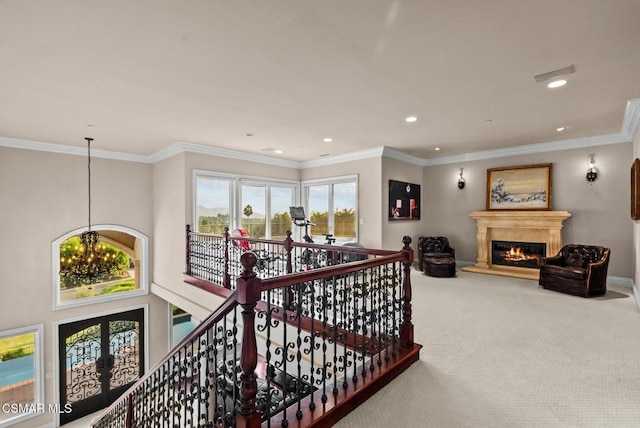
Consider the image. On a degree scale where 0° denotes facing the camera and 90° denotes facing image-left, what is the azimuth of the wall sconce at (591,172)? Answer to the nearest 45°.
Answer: approximately 0°

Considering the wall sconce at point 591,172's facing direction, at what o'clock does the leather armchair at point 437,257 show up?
The leather armchair is roughly at 2 o'clock from the wall sconce.

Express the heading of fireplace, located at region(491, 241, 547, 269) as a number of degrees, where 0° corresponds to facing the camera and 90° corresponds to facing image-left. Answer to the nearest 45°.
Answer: approximately 0°

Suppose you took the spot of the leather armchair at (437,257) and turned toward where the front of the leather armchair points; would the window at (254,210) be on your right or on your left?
on your right

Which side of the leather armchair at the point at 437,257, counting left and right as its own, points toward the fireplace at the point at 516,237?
left

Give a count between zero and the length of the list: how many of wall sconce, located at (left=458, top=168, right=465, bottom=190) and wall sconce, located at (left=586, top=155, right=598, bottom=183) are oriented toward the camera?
2

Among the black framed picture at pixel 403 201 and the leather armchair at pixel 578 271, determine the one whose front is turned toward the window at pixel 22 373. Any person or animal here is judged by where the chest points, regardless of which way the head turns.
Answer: the leather armchair

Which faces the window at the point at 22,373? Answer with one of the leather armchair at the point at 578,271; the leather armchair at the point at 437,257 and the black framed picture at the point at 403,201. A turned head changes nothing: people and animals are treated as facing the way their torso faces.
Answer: the leather armchair at the point at 578,271

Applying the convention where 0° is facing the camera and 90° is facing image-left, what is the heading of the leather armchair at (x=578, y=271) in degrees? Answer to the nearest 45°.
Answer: approximately 45°

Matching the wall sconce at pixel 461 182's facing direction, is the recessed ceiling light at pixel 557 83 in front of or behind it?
in front
